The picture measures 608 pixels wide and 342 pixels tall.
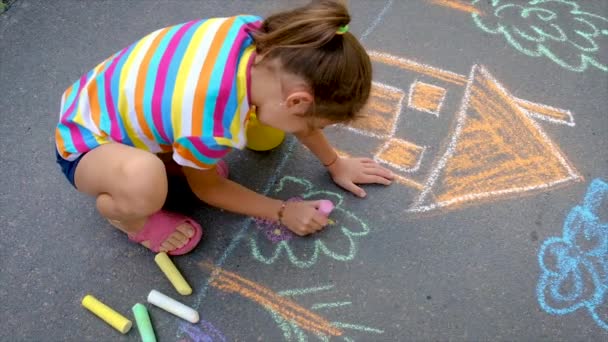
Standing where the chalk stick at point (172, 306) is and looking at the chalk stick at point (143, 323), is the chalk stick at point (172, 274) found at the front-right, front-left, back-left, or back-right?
back-right

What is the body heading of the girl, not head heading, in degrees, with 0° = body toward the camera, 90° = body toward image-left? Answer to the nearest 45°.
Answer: approximately 270°
